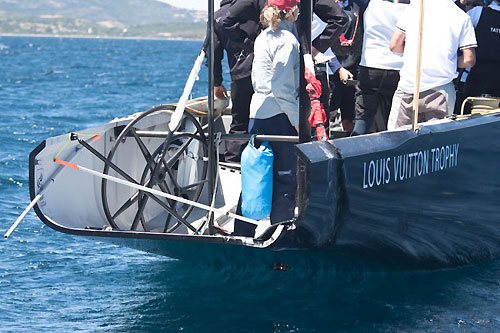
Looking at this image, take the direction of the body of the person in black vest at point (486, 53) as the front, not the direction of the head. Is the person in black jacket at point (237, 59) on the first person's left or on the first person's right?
on the first person's left

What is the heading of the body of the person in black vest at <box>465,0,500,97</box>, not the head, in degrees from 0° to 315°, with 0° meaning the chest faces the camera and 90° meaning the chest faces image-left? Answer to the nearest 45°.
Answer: approximately 180°

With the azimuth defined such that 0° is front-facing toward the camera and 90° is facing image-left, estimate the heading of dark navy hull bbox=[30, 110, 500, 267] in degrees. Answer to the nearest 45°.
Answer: approximately 225°
